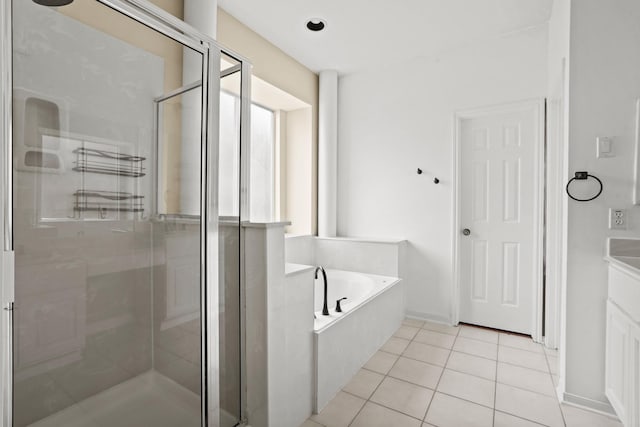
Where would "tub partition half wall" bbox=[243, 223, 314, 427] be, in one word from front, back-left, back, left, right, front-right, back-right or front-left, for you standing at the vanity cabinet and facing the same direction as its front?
front-left

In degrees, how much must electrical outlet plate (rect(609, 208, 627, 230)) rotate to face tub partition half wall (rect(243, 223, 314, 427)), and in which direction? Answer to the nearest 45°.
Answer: approximately 45° to its right

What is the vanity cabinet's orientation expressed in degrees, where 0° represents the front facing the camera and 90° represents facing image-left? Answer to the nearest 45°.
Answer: approximately 90°

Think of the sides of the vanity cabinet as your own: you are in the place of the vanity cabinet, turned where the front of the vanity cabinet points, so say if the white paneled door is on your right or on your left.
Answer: on your right

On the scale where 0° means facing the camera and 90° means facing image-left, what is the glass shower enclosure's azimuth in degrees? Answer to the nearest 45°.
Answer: approximately 315°

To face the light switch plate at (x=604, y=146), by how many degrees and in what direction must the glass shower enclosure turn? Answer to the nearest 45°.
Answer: approximately 45° to its left
